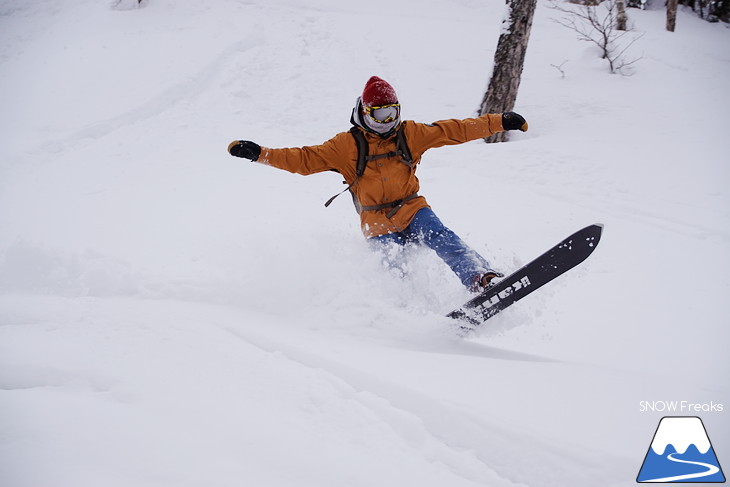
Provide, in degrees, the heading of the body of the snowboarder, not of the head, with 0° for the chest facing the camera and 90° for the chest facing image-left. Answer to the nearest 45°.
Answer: approximately 0°

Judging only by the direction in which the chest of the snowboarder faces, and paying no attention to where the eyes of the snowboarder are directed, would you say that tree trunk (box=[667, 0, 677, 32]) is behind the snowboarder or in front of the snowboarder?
behind

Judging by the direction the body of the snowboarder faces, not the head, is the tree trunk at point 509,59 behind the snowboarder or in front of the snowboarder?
behind
